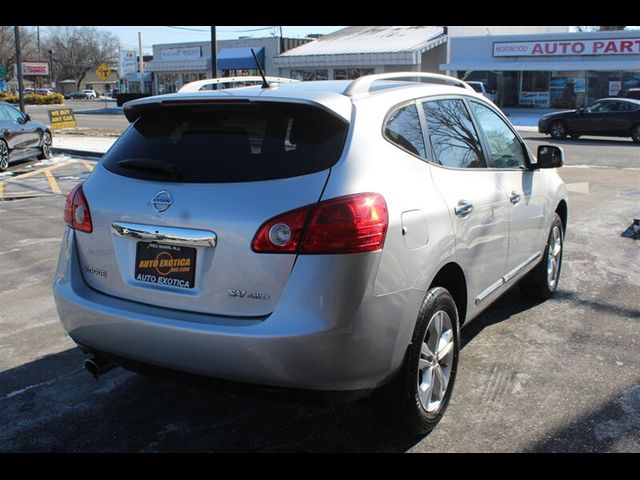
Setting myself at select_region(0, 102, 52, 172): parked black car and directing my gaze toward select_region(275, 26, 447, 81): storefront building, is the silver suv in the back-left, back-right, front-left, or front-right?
back-right

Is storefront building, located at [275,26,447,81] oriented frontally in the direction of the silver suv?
yes

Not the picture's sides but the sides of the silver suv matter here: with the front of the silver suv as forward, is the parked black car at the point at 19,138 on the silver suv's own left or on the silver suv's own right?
on the silver suv's own left

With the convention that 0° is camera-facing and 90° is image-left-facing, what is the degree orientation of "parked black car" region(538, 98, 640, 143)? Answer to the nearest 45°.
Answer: approximately 90°

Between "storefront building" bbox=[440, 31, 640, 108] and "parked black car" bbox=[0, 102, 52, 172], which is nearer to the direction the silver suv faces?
the storefront building

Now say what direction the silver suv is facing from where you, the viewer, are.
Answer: facing away from the viewer and to the right of the viewer

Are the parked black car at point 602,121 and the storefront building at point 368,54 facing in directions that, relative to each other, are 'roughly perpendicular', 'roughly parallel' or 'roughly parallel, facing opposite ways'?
roughly perpendicular
